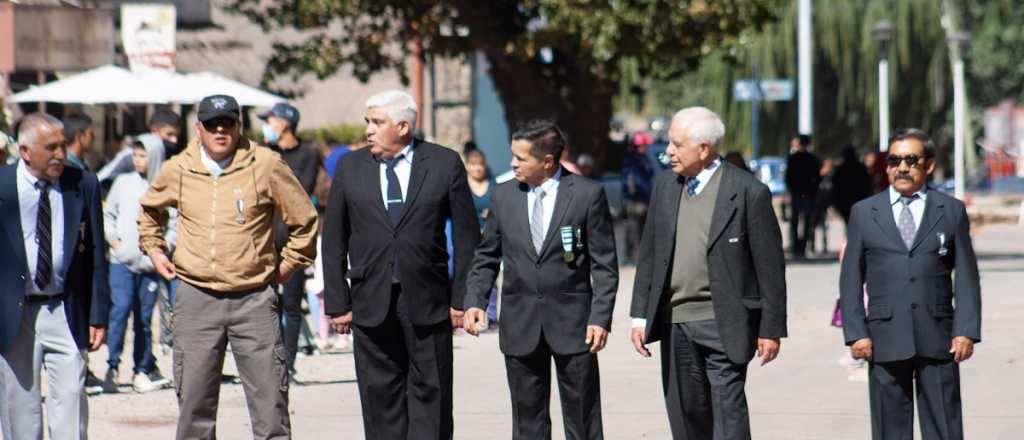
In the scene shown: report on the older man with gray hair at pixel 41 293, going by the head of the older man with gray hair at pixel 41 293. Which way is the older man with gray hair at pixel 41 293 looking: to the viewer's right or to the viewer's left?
to the viewer's right

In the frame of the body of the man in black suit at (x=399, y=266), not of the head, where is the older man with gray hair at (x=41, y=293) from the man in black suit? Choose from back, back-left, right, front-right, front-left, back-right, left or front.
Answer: right

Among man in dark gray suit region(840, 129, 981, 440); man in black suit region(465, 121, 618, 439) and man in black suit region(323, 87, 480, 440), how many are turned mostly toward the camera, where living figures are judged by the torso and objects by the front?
3

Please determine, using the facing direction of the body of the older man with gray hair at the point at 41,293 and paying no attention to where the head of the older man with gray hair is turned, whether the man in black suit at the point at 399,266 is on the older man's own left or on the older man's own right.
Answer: on the older man's own left

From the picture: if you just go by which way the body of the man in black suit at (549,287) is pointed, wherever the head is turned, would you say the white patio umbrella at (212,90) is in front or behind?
behind

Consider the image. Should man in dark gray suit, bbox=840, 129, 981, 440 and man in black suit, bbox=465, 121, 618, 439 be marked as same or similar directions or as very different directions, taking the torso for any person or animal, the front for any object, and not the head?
same or similar directions

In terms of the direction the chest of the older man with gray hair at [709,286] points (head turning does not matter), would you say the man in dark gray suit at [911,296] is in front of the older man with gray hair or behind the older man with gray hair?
behind

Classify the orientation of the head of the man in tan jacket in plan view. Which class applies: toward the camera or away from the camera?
toward the camera

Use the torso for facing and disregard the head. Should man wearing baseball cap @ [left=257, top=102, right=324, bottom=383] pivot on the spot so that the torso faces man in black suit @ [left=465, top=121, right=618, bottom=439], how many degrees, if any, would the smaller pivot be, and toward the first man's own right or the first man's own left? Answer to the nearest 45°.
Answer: approximately 45° to the first man's own left

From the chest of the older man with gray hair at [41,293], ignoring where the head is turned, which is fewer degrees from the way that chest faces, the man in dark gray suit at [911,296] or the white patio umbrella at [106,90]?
the man in dark gray suit

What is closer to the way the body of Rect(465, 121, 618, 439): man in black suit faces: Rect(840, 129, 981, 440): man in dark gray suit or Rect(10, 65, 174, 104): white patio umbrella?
the man in dark gray suit

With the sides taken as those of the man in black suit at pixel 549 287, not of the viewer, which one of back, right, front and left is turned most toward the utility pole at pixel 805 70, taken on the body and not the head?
back

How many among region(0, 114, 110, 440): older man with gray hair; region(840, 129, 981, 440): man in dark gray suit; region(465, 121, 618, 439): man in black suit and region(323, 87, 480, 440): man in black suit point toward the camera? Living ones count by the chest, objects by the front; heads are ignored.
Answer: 4

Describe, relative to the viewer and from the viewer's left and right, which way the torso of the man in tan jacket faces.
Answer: facing the viewer

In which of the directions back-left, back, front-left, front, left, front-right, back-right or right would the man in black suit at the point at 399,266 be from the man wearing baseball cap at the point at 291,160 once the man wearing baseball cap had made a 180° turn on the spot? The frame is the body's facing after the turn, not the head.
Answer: back-right

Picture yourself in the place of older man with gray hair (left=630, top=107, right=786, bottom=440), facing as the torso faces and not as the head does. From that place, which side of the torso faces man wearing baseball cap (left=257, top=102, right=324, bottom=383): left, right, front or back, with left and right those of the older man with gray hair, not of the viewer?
right

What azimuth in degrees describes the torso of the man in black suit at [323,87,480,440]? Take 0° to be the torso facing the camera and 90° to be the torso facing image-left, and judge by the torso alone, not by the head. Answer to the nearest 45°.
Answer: approximately 0°

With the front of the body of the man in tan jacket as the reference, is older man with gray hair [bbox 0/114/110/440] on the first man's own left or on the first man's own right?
on the first man's own right

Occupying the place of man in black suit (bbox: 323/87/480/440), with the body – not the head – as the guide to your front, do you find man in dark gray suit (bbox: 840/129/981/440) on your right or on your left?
on your left

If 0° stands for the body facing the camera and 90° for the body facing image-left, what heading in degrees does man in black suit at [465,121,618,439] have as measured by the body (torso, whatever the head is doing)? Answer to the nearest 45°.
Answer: approximately 0°
